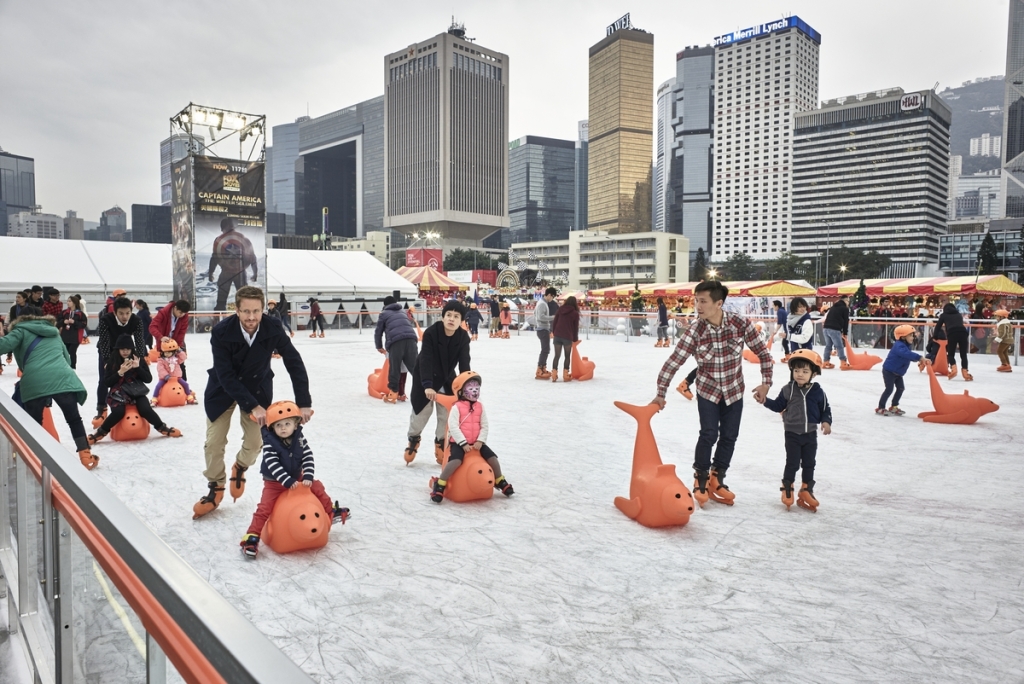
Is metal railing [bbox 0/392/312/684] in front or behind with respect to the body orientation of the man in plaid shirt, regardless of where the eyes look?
in front

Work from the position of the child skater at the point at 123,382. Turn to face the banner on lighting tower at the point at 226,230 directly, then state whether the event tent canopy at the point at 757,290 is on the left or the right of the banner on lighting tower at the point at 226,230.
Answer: right

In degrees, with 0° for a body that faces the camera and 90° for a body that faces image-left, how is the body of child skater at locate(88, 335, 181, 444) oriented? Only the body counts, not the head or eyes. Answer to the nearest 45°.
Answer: approximately 0°

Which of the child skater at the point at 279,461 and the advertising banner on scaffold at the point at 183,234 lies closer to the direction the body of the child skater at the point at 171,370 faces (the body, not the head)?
the child skater

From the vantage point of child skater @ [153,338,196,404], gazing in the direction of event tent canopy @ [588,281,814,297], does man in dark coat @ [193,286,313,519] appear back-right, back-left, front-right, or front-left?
back-right

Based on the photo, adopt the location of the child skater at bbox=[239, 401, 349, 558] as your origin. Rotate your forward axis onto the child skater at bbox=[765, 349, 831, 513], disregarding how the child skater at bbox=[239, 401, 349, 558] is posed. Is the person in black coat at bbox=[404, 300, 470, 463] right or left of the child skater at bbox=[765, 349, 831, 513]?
left

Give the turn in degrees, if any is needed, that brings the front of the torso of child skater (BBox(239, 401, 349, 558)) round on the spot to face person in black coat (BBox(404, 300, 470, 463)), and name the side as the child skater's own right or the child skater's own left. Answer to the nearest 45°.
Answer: approximately 135° to the child skater's own left

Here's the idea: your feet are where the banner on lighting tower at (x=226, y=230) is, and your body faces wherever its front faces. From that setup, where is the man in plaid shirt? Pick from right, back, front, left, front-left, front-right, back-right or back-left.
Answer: front

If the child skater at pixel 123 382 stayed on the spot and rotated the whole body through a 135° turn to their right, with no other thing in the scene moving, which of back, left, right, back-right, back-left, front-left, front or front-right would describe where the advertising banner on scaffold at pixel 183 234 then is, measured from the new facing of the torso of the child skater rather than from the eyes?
front-right

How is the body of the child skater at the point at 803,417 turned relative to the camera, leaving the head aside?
toward the camera
